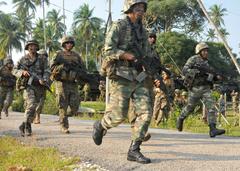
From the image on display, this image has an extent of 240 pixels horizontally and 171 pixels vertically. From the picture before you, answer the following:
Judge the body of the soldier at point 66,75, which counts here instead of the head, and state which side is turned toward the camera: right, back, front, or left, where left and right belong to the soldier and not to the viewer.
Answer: front

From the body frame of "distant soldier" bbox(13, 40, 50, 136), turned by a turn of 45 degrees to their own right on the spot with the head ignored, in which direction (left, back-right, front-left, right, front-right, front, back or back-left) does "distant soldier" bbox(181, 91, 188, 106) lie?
back

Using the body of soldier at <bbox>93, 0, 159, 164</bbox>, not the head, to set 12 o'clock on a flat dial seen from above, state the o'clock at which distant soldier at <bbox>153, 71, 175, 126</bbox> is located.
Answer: The distant soldier is roughly at 8 o'clock from the soldier.

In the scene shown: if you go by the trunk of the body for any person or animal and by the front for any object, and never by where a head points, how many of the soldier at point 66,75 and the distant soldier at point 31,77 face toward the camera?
2

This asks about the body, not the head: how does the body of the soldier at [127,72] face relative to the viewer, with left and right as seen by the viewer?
facing the viewer and to the right of the viewer

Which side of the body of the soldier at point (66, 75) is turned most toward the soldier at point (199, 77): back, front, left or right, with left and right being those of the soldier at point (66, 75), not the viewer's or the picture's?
left

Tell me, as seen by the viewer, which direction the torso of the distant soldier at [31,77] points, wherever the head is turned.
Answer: toward the camera
